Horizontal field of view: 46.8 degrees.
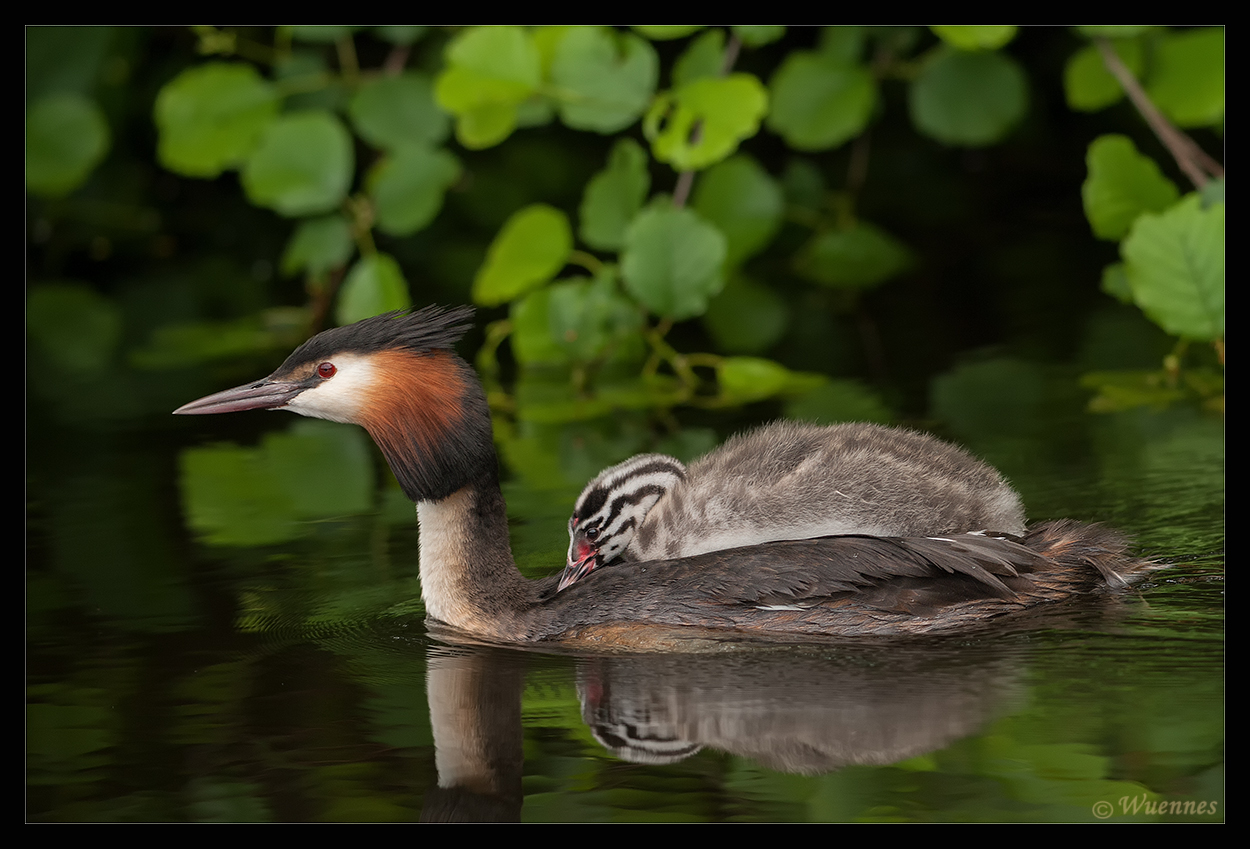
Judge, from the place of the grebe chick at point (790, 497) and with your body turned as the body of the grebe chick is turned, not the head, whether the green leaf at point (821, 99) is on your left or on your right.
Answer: on your right

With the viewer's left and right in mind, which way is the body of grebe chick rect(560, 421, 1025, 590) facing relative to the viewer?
facing to the left of the viewer

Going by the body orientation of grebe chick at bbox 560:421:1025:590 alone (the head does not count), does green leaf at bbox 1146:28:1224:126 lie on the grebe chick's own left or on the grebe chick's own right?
on the grebe chick's own right

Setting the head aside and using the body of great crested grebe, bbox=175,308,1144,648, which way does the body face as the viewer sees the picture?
to the viewer's left
